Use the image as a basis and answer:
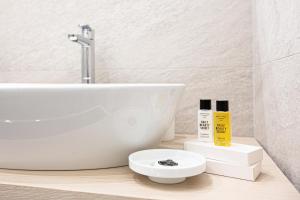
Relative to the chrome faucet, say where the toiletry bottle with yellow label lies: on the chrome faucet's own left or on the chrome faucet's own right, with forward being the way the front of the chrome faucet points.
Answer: on the chrome faucet's own left
